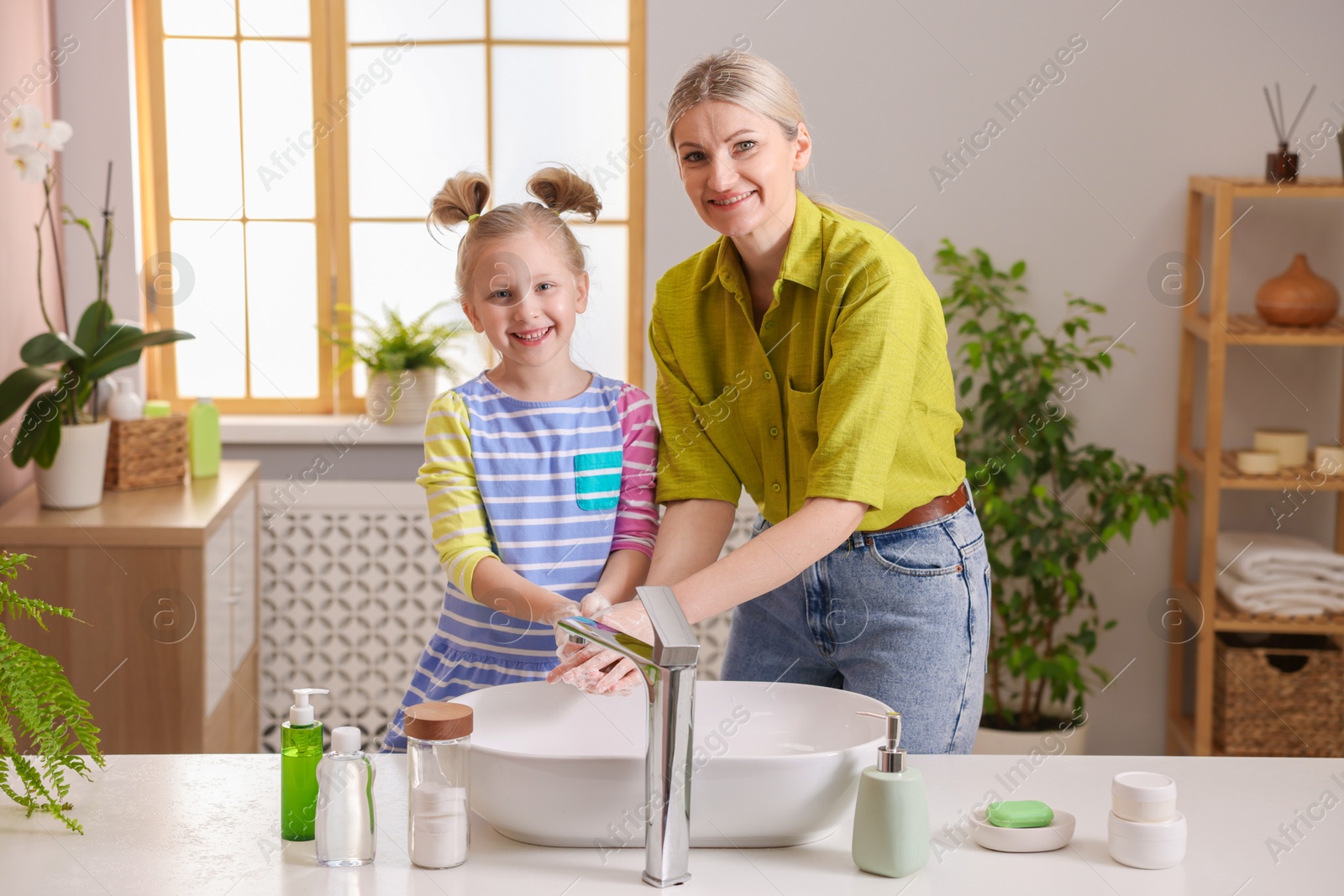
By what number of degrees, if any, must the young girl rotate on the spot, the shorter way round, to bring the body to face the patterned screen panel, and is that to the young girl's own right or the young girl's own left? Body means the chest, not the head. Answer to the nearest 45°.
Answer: approximately 180°

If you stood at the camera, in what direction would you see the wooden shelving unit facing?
facing the viewer

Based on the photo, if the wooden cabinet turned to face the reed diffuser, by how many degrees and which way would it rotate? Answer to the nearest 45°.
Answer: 0° — it already faces it

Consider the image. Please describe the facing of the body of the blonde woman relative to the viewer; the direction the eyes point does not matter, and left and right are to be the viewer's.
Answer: facing the viewer and to the left of the viewer

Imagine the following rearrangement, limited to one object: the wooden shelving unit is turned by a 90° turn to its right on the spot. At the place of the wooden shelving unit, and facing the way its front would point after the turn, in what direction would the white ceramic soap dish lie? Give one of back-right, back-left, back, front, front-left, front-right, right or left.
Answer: left

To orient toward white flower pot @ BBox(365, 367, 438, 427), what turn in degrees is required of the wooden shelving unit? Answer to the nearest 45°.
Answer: approximately 90° to its right

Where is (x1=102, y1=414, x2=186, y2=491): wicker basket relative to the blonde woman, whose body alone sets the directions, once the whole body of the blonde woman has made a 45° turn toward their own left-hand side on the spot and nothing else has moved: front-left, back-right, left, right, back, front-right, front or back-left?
back-right

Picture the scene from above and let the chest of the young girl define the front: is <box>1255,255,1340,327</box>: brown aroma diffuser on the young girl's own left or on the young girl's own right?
on the young girl's own left

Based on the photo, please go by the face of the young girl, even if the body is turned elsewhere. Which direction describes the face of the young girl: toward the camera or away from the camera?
toward the camera
